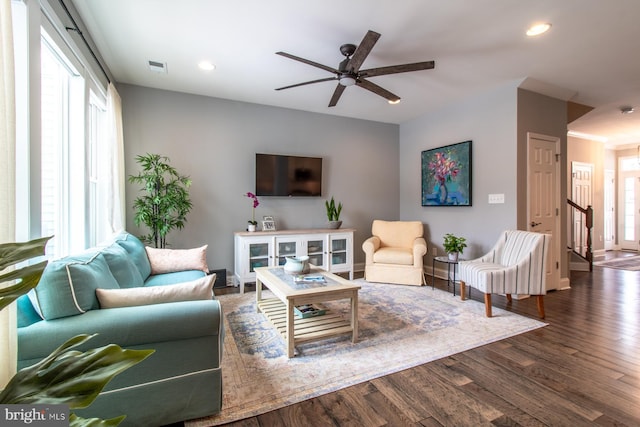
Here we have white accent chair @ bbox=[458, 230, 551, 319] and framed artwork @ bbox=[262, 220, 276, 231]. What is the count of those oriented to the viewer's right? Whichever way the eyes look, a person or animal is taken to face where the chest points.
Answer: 0

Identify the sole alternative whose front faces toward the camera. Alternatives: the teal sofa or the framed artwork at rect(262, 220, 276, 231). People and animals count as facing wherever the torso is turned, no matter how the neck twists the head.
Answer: the framed artwork

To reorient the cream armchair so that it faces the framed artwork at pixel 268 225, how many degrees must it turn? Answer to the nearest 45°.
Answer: approximately 90° to its right

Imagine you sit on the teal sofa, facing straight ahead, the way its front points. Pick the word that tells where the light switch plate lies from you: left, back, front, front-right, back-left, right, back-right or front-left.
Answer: front

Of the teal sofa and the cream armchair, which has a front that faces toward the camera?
the cream armchair

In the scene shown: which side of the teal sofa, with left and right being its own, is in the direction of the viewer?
right

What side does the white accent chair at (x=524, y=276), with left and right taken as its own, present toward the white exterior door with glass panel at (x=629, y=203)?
back

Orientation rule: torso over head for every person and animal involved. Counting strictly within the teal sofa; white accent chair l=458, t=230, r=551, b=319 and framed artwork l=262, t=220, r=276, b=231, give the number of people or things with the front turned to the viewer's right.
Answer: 1

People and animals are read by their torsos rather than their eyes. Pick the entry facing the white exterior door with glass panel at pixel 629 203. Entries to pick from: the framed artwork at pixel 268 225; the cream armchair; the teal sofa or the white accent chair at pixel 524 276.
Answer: the teal sofa

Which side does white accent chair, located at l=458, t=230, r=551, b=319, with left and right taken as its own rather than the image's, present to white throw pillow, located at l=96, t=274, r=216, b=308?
front

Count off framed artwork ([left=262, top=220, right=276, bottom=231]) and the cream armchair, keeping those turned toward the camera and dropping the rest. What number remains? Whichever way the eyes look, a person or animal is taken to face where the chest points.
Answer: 2

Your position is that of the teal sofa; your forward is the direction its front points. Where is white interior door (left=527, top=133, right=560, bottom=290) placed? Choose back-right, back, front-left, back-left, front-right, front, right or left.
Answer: front

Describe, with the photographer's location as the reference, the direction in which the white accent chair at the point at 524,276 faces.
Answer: facing the viewer and to the left of the viewer

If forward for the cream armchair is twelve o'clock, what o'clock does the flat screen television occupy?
The flat screen television is roughly at 3 o'clock from the cream armchair.

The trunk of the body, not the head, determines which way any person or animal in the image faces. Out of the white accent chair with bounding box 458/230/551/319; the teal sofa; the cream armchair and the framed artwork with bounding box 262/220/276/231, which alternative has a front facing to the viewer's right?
the teal sofa

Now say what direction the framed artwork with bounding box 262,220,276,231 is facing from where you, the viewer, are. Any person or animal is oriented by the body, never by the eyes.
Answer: facing the viewer

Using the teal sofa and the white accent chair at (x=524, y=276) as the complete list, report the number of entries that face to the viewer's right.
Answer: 1

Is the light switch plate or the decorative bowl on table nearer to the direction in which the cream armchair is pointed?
the decorative bowl on table

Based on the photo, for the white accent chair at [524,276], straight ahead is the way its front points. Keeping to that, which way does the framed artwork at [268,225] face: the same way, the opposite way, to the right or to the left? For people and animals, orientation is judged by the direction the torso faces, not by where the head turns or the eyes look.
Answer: to the left

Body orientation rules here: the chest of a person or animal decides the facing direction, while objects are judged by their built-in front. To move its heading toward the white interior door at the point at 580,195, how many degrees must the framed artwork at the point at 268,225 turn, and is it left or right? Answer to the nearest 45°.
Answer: approximately 90° to its left

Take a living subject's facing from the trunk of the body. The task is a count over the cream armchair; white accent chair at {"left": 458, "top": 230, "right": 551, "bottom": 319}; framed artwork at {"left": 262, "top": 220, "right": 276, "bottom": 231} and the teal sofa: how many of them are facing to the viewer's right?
1
